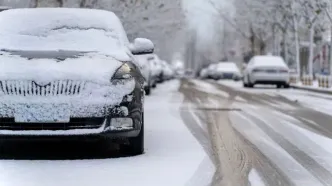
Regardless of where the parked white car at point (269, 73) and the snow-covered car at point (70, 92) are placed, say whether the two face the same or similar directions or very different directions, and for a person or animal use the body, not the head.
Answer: very different directions

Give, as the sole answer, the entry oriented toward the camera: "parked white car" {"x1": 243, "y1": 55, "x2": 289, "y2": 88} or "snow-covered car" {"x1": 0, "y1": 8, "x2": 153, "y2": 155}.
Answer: the snow-covered car

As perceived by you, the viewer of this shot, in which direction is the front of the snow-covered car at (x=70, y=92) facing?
facing the viewer

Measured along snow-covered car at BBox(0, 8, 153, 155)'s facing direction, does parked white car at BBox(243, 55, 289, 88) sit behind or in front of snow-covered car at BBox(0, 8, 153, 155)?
behind

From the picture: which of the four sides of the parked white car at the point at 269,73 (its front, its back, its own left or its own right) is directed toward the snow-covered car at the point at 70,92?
back

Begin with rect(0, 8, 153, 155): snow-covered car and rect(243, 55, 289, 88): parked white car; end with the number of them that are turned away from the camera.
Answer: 1

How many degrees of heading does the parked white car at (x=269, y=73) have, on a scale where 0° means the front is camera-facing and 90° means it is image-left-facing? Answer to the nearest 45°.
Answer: approximately 180°
